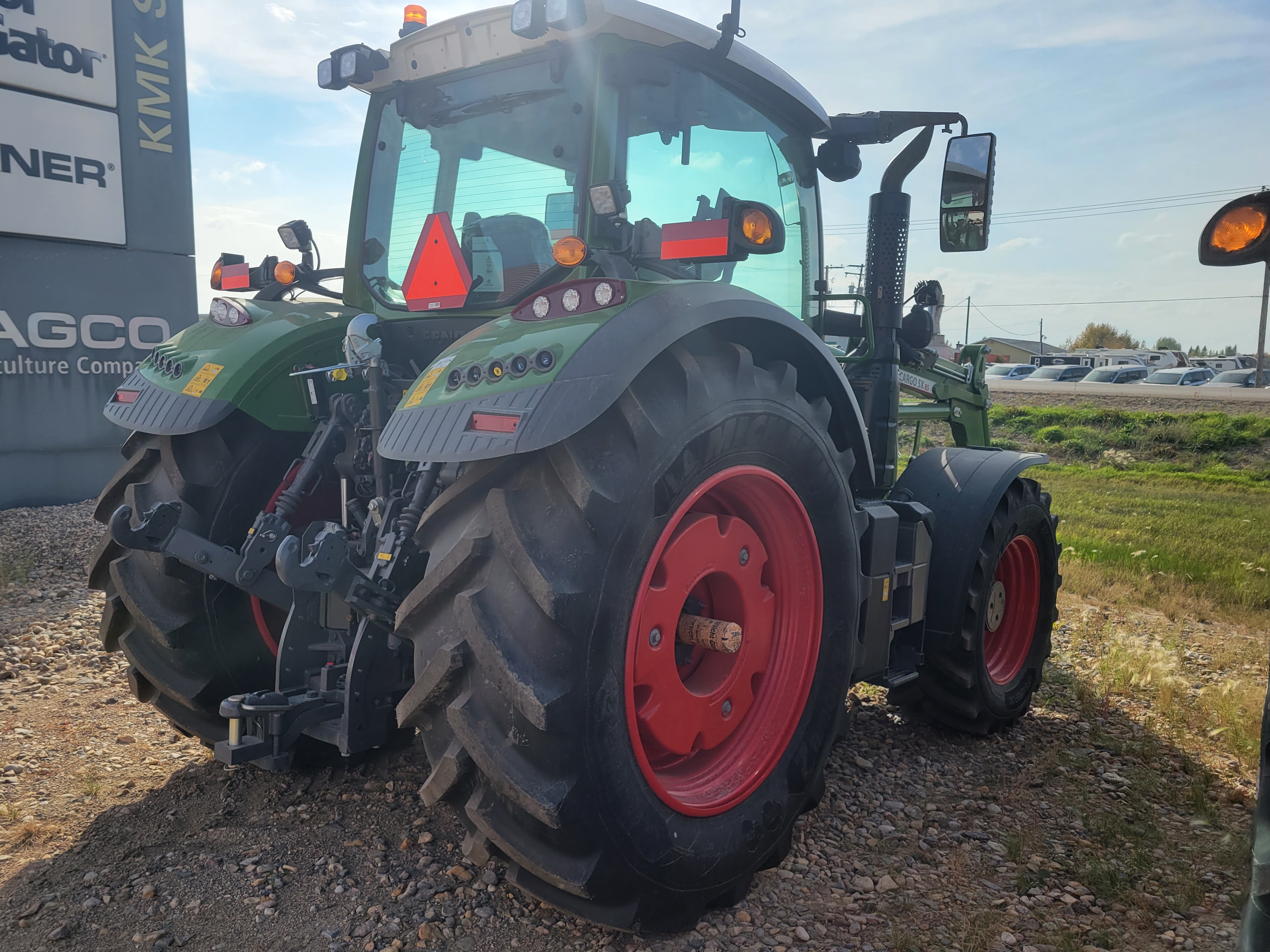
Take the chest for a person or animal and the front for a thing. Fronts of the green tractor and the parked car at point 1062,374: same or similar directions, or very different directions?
very different directions

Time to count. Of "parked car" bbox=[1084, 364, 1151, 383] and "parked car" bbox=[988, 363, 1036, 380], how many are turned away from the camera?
0

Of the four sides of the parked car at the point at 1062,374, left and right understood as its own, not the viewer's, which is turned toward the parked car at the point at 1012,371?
right

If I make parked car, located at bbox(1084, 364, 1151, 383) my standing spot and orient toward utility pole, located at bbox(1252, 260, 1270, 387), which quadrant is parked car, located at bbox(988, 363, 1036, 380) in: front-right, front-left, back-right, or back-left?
back-left

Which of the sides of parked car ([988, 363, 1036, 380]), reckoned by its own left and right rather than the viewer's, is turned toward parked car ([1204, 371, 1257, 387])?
left

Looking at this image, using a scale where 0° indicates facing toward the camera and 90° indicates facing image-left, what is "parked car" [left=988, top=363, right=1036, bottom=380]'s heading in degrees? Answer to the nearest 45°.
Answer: approximately 45°

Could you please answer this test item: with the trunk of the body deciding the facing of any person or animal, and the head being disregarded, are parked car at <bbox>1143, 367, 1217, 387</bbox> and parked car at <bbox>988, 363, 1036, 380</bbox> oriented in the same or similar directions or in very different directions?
same or similar directions

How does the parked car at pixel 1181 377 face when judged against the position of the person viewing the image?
facing the viewer and to the left of the viewer

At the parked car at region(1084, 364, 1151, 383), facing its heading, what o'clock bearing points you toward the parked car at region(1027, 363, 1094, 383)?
the parked car at region(1027, 363, 1094, 383) is roughly at 3 o'clock from the parked car at region(1084, 364, 1151, 383).

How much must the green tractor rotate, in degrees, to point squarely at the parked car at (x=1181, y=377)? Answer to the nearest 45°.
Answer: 0° — it already faces it
